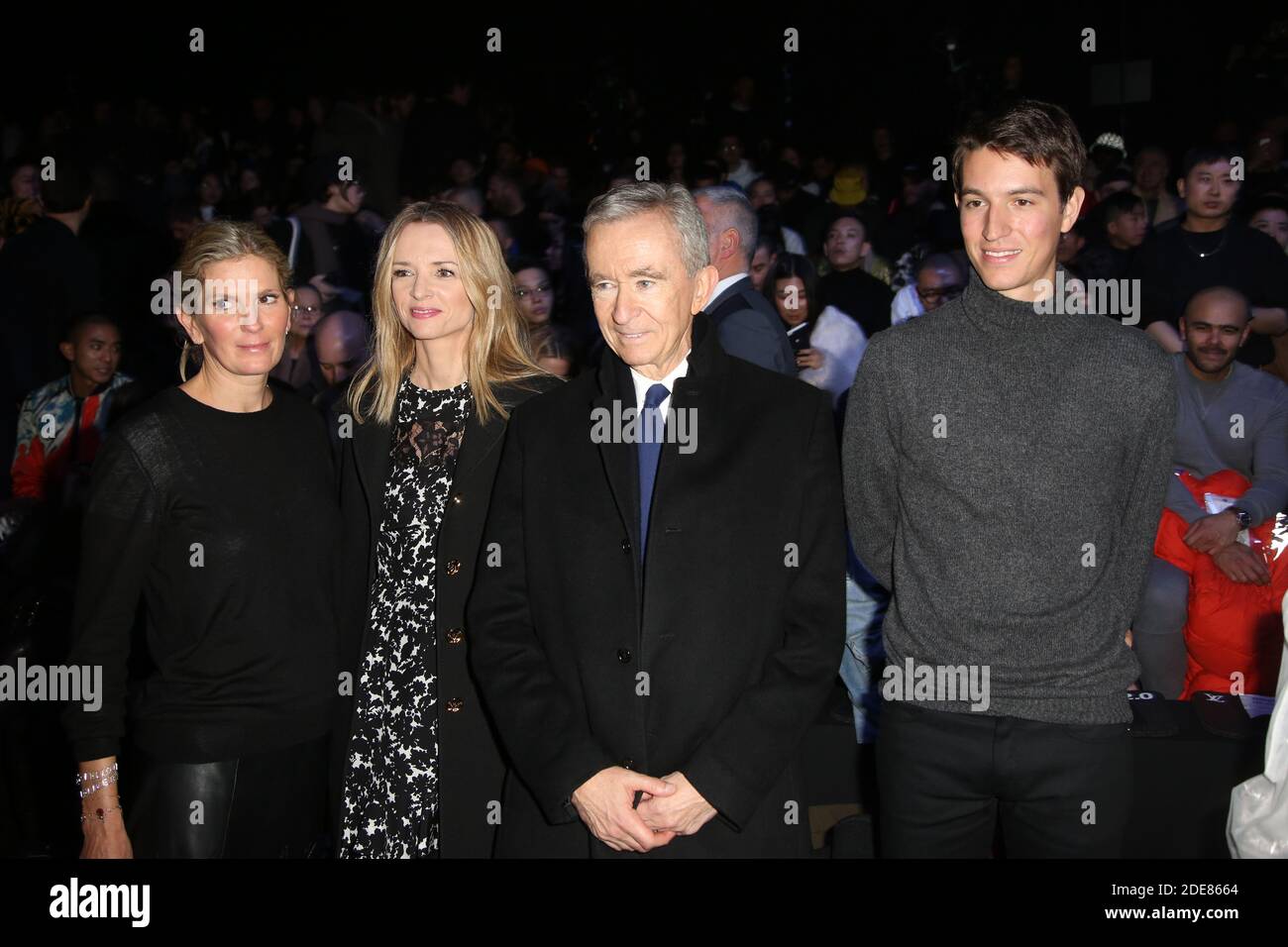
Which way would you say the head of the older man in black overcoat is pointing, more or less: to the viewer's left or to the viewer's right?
to the viewer's left

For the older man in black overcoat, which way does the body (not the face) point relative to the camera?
toward the camera

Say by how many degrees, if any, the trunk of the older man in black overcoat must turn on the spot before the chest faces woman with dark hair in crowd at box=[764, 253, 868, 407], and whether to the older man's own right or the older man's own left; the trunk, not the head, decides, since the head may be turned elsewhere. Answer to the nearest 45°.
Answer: approximately 180°

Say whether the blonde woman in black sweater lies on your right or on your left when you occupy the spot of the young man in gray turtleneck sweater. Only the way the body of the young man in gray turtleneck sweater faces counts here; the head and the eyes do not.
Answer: on your right

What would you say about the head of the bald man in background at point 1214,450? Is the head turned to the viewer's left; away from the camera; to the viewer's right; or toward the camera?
toward the camera

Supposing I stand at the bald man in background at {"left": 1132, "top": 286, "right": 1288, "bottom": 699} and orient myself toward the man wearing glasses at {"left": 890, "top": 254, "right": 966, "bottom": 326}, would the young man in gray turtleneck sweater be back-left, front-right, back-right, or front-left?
back-left

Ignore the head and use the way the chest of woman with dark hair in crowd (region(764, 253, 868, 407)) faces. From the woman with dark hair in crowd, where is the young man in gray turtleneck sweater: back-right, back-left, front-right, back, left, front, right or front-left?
front-left

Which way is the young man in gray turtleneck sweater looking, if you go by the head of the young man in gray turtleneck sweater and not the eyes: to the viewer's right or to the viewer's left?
to the viewer's left

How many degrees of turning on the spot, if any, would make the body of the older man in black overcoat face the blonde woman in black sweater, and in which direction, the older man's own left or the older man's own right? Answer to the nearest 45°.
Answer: approximately 90° to the older man's own right

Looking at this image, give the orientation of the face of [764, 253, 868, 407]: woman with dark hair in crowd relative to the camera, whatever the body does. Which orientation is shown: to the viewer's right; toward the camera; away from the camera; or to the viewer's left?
toward the camera

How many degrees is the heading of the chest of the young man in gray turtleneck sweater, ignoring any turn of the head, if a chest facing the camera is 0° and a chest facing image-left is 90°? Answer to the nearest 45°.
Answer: approximately 0°

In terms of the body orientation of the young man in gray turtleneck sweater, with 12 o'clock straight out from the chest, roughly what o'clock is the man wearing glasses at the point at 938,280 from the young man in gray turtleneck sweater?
The man wearing glasses is roughly at 6 o'clock from the young man in gray turtleneck sweater.

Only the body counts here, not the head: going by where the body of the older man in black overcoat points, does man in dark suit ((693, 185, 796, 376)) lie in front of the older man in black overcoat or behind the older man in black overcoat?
behind

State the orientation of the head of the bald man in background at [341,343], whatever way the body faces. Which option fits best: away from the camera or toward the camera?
toward the camera

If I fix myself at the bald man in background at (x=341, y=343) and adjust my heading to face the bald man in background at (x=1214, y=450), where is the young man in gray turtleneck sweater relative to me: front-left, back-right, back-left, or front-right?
front-right
